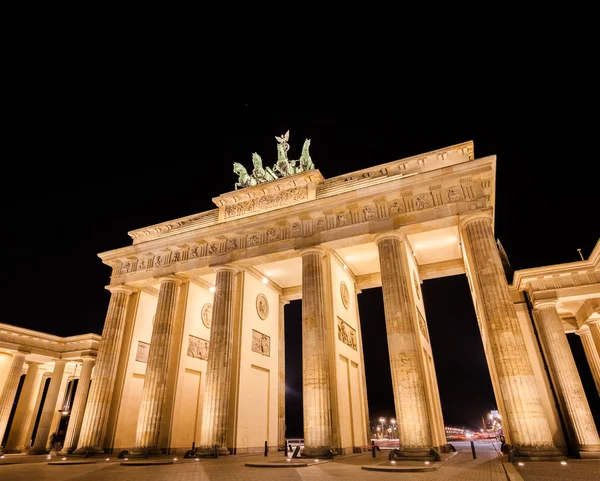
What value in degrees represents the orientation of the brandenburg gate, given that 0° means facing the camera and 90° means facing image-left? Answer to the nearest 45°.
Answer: approximately 45°
